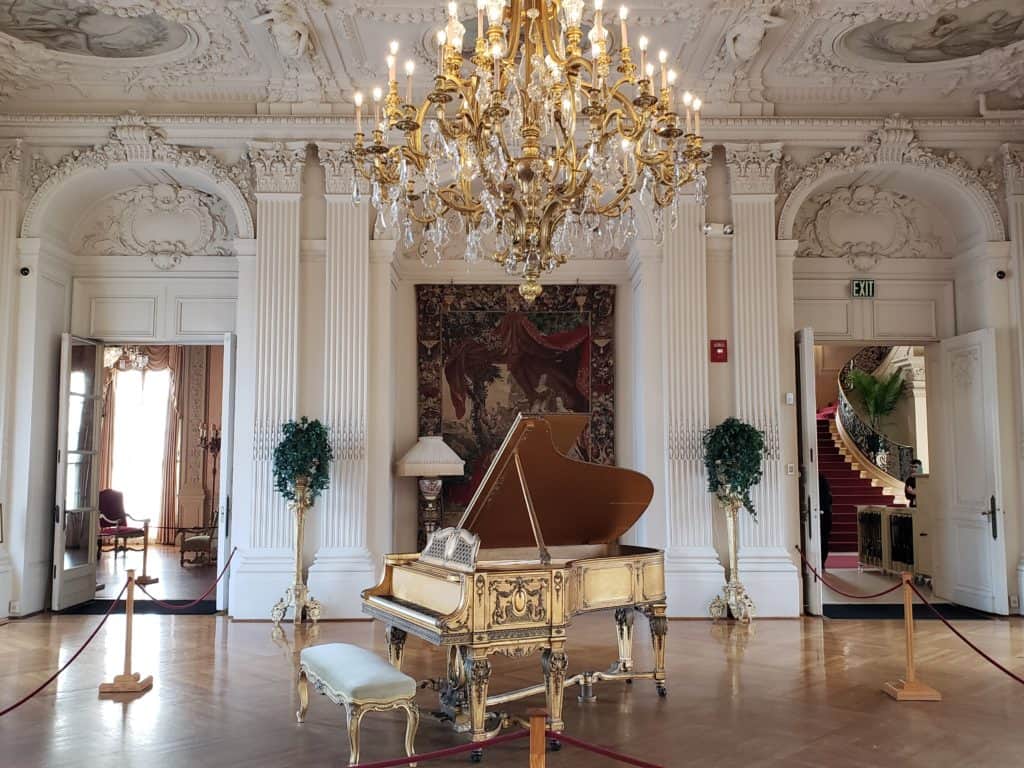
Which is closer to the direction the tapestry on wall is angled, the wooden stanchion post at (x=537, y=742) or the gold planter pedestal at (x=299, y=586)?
the wooden stanchion post

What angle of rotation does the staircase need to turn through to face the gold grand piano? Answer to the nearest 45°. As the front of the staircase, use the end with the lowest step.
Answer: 0° — it already faces it

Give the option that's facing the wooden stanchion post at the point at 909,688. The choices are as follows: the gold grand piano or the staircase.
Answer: the staircase

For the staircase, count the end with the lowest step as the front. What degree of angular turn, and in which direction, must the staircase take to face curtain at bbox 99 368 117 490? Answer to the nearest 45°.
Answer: approximately 90° to its right

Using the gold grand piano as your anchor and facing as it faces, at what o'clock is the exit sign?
The exit sign is roughly at 6 o'clock from the gold grand piano.

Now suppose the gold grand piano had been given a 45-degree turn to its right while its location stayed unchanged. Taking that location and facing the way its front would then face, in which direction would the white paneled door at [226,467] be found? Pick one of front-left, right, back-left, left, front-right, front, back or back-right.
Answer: front-right

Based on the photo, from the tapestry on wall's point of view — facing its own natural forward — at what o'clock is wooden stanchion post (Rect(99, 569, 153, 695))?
The wooden stanchion post is roughly at 1 o'clock from the tapestry on wall.

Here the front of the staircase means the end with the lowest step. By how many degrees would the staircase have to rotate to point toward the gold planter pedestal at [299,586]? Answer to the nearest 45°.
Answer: approximately 45° to its right

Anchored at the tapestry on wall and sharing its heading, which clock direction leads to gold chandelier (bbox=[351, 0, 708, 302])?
The gold chandelier is roughly at 12 o'clock from the tapestry on wall.

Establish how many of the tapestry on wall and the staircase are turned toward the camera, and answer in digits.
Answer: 2

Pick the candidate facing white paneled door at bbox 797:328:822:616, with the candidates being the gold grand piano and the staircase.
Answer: the staircase

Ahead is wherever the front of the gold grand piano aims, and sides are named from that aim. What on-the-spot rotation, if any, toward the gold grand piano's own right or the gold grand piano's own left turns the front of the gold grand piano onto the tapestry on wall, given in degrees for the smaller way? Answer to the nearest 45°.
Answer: approximately 135° to the gold grand piano's own right

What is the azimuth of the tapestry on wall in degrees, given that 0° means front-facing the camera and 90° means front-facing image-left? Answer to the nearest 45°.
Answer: approximately 0°

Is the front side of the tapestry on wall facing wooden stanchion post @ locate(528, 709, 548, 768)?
yes

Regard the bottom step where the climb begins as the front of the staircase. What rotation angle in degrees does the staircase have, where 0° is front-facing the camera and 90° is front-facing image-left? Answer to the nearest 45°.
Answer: approximately 0°

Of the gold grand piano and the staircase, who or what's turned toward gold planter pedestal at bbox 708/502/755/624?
the staircase

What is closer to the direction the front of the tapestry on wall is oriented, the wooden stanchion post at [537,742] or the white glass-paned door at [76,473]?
the wooden stanchion post
